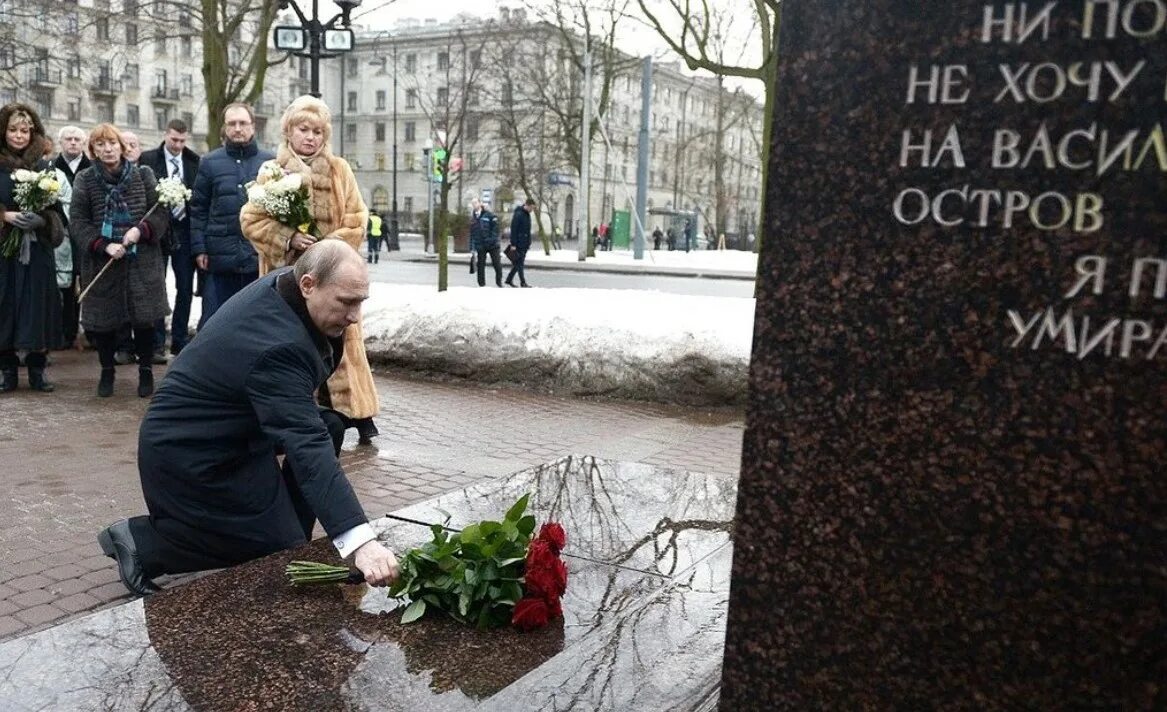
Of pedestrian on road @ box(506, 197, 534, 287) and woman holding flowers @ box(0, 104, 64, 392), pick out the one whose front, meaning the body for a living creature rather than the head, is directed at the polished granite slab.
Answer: the woman holding flowers

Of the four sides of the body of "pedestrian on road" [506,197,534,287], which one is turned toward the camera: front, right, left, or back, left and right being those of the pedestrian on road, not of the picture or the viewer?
right

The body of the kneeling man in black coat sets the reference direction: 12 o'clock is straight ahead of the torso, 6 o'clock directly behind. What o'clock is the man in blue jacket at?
The man in blue jacket is roughly at 9 o'clock from the kneeling man in black coat.

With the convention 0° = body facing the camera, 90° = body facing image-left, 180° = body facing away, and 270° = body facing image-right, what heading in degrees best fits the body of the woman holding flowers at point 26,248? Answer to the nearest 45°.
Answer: approximately 0°

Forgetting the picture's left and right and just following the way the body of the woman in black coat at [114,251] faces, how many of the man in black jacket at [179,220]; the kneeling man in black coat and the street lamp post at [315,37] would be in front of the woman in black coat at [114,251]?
1

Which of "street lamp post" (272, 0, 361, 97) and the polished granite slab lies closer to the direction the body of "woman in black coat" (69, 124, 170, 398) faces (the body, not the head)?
the polished granite slab

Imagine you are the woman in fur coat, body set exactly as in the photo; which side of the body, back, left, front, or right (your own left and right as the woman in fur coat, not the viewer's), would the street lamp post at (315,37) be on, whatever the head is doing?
back

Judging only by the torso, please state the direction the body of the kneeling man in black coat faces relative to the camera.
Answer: to the viewer's right

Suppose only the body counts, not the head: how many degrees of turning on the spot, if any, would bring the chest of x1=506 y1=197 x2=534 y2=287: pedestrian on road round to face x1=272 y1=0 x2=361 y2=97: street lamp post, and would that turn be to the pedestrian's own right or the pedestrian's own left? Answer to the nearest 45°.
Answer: approximately 90° to the pedestrian's own right
